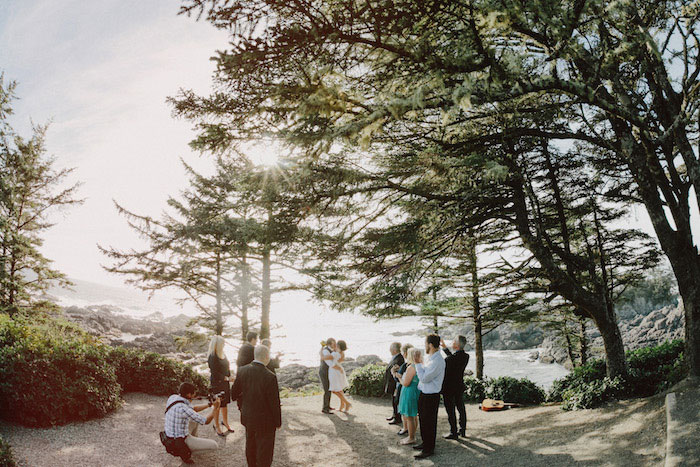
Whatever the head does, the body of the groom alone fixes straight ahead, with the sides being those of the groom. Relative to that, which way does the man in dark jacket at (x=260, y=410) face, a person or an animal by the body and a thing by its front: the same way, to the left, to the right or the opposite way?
to the left

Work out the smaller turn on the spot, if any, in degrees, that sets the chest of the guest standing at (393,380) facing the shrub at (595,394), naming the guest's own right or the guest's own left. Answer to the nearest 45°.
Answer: approximately 180°

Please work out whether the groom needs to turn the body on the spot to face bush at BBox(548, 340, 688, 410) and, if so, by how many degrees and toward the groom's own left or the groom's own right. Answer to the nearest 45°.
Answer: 0° — they already face it

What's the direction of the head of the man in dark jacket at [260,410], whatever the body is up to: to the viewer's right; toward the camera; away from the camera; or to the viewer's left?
away from the camera

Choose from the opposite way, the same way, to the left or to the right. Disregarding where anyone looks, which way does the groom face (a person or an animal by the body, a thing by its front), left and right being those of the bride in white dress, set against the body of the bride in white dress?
the opposite way

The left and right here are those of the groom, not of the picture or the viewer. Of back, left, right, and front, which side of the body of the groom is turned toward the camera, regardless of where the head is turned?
right

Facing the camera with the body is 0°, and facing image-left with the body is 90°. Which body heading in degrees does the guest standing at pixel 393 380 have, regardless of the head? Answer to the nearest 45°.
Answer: approximately 90°

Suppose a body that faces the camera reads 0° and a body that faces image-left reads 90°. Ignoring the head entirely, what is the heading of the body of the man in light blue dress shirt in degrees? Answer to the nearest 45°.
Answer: approximately 90°

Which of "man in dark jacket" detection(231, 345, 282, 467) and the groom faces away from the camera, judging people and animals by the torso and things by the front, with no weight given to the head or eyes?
the man in dark jacket

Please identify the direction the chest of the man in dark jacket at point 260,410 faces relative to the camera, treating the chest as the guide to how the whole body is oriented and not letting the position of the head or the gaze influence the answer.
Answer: away from the camera

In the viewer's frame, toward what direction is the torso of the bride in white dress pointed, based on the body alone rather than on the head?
to the viewer's left

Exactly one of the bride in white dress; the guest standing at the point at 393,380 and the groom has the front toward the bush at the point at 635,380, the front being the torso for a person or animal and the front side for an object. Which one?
the groom

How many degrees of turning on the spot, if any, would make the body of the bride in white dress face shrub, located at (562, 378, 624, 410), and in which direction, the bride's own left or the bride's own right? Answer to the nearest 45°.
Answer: approximately 180°
